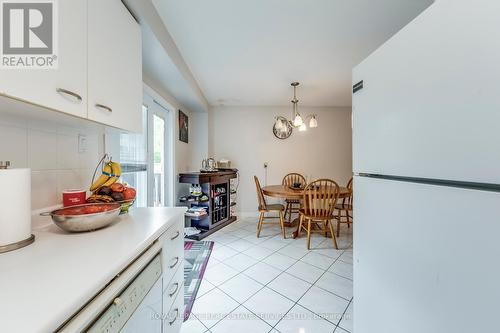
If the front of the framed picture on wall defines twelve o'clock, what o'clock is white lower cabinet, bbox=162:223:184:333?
The white lower cabinet is roughly at 3 o'clock from the framed picture on wall.

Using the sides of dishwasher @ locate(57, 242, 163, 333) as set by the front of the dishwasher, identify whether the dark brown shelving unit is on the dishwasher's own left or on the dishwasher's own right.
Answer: on the dishwasher's own left

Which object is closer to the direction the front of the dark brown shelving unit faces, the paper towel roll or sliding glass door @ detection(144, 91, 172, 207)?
the paper towel roll

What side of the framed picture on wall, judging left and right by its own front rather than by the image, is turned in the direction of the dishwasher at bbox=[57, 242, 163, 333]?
right

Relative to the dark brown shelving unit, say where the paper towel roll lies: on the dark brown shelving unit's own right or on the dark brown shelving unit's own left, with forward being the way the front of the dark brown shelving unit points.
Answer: on the dark brown shelving unit's own right

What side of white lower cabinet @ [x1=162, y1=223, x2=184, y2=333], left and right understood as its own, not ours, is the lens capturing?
right

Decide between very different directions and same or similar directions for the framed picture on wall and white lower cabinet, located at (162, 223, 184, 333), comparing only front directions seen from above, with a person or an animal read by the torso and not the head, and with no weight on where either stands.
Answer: same or similar directions

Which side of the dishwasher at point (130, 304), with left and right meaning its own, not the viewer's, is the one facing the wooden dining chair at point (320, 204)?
left

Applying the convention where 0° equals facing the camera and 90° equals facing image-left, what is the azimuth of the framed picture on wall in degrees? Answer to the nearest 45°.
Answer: approximately 270°

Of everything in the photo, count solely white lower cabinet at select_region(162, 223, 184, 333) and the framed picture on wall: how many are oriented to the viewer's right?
2

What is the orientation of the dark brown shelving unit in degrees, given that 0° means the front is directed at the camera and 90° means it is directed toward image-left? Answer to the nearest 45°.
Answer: approximately 315°

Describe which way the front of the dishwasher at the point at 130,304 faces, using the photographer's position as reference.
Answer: facing the viewer and to the right of the viewer

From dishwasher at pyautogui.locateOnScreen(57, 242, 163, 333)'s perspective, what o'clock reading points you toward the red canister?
The red canister is roughly at 7 o'clock from the dishwasher.

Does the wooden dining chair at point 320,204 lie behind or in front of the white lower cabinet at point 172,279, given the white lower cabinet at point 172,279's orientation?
in front
